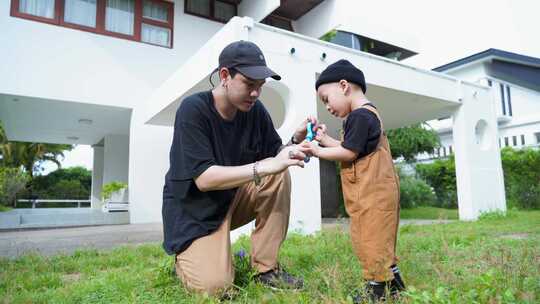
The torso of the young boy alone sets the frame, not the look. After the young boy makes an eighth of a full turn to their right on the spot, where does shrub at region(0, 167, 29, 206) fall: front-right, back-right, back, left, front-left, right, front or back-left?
front

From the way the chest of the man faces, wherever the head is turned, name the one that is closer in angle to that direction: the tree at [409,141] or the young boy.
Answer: the young boy

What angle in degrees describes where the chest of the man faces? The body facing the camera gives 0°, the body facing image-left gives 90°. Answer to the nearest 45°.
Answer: approximately 315°

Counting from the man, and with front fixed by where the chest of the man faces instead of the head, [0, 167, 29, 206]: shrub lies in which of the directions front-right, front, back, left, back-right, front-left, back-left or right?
back

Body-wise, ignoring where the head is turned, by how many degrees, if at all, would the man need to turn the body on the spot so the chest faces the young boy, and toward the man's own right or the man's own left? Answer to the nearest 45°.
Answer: approximately 45° to the man's own left

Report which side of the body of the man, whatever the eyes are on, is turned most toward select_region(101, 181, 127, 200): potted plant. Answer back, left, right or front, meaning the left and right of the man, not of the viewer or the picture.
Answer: back

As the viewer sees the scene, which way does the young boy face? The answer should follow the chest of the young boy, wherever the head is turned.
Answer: to the viewer's left

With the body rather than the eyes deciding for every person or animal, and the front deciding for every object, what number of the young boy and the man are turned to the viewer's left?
1

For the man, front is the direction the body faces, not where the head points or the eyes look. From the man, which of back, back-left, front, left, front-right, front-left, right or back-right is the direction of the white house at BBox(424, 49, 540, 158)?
left

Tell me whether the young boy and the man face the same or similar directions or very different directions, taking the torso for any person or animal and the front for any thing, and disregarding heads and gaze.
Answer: very different directions

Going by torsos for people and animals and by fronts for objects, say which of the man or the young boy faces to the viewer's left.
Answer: the young boy

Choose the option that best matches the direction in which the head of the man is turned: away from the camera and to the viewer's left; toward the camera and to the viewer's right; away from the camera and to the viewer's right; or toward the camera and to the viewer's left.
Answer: toward the camera and to the viewer's right

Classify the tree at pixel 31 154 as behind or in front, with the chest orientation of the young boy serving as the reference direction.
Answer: in front

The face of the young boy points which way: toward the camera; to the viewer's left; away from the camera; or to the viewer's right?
to the viewer's left

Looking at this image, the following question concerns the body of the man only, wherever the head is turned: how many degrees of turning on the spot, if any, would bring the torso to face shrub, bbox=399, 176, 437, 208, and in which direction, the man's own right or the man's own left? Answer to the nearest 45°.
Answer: approximately 90° to the man's own left
